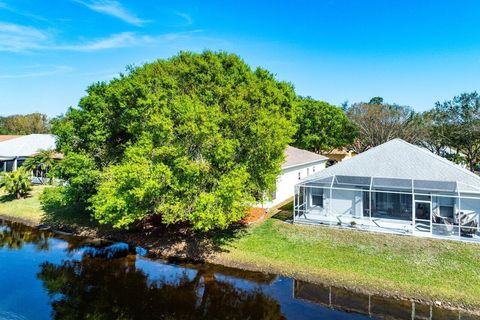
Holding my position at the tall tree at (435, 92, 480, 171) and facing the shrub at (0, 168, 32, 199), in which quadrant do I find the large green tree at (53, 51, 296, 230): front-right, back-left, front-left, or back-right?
front-left

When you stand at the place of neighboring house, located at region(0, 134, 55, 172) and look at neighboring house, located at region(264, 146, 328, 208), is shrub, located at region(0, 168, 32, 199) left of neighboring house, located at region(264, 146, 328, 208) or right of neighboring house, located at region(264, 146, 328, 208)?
right

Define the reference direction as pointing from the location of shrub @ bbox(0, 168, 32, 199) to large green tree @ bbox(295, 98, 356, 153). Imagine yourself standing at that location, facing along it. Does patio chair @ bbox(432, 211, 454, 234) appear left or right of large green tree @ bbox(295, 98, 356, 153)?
right

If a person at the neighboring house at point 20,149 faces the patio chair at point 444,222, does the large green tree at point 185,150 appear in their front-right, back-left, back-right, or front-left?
front-right

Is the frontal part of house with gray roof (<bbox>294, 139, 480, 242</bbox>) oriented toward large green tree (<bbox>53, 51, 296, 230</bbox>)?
no
